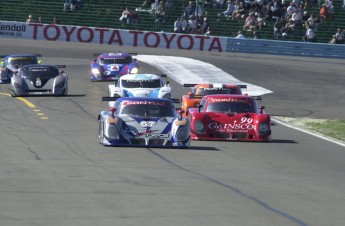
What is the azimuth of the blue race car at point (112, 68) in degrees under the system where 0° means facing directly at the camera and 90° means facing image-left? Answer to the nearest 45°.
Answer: approximately 0°
